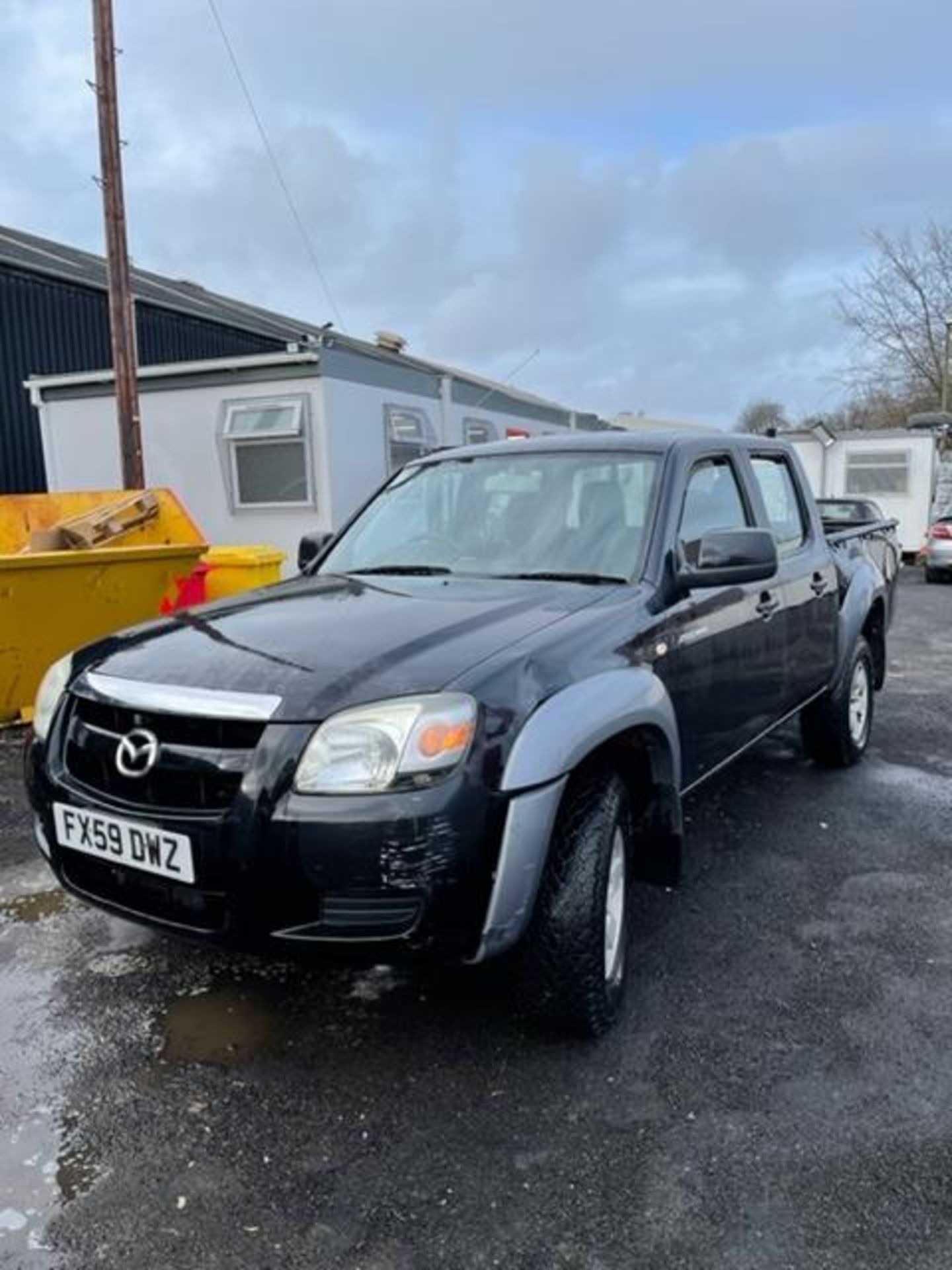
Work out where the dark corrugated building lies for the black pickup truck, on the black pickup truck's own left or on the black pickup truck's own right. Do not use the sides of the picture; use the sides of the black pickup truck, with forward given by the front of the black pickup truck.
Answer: on the black pickup truck's own right

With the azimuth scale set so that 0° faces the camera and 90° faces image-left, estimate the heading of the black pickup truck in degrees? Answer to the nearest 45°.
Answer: approximately 45°

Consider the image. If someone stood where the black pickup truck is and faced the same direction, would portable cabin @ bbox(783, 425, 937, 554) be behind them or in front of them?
behind

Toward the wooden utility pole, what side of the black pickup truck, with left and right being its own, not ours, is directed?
right

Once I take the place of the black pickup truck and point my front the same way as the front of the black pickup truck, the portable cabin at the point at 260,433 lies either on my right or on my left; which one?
on my right
